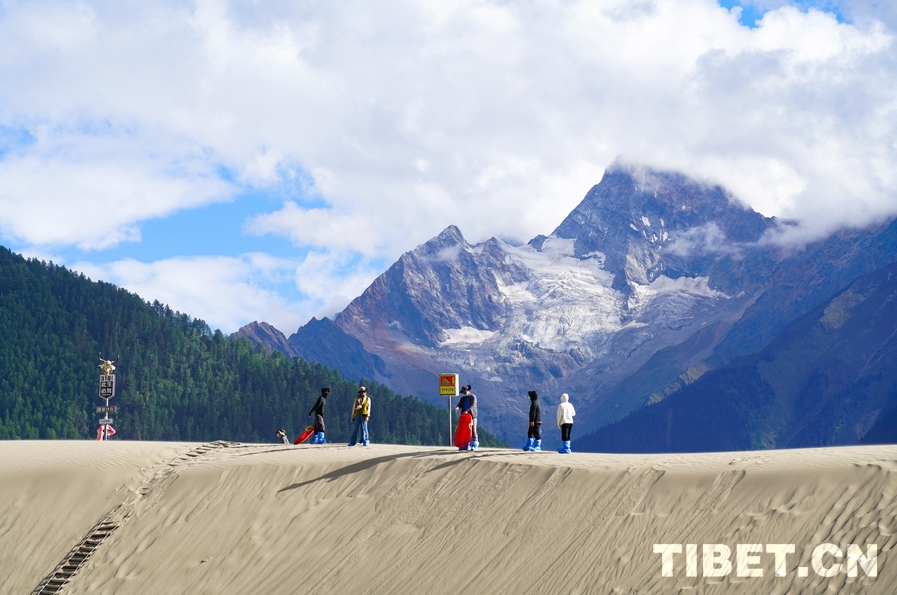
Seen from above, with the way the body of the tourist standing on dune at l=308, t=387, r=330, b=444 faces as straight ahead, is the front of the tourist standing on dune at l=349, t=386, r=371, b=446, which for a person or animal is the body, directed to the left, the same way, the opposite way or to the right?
to the right

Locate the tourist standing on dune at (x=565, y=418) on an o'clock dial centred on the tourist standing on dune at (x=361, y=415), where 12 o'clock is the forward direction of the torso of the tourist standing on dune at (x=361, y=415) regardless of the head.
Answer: the tourist standing on dune at (x=565, y=418) is roughly at 10 o'clock from the tourist standing on dune at (x=361, y=415).

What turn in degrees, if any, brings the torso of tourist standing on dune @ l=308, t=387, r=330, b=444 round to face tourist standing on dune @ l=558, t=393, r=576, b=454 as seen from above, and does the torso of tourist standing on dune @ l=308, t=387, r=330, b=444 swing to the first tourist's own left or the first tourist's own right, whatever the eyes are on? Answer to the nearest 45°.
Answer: approximately 45° to the first tourist's own right

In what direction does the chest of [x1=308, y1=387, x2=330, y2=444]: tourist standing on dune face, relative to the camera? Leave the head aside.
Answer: to the viewer's right

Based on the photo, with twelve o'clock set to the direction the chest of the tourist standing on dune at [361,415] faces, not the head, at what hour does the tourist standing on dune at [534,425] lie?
the tourist standing on dune at [534,425] is roughly at 10 o'clock from the tourist standing on dune at [361,415].

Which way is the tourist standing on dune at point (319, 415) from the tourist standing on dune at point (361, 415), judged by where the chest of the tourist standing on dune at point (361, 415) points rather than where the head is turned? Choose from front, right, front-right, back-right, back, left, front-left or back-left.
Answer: back-right

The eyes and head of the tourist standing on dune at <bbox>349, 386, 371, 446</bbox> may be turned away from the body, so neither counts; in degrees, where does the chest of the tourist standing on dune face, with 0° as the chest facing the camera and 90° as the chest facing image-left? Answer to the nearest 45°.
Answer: approximately 0°

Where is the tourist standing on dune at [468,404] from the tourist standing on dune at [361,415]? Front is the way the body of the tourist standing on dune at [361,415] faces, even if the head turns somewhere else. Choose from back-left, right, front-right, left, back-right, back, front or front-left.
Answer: front-left

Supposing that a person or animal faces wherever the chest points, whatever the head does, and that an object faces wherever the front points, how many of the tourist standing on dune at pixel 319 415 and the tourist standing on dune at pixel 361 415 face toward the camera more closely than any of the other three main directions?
1
